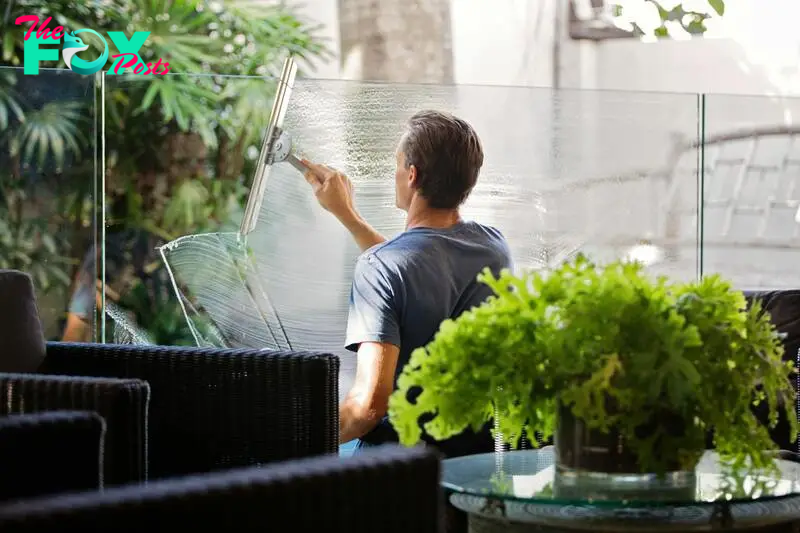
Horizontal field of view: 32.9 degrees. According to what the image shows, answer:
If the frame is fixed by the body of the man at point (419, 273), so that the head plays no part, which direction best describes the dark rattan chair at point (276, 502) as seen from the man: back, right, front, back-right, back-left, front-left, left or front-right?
back-left

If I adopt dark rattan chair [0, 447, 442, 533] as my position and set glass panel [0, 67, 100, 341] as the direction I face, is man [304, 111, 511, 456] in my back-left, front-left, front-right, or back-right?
front-right

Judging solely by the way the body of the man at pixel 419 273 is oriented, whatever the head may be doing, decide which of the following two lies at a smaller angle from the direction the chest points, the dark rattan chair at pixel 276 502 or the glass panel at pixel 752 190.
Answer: the glass panel

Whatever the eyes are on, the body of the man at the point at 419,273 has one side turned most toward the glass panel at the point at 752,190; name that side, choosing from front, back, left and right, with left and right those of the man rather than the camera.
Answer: right

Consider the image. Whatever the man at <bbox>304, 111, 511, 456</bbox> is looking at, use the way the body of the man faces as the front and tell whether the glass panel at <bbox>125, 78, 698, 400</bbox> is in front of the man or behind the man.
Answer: in front

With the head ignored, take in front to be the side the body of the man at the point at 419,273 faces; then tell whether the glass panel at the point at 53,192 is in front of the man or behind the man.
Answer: in front

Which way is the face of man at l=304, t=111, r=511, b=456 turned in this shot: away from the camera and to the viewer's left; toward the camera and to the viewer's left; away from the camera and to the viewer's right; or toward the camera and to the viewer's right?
away from the camera and to the viewer's left

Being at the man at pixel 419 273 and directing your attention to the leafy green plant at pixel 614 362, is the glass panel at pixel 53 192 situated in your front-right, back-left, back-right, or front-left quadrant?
back-right

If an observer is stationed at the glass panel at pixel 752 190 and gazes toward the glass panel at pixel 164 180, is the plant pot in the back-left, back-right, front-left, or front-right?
front-left

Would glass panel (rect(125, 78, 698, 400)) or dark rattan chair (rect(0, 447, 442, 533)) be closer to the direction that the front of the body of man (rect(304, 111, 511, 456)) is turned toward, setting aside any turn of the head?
the glass panel

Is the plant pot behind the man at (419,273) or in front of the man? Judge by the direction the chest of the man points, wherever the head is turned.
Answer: behind

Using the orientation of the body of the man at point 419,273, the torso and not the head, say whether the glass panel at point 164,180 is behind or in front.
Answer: in front

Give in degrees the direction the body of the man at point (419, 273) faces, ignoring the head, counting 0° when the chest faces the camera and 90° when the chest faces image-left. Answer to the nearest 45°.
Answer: approximately 135°

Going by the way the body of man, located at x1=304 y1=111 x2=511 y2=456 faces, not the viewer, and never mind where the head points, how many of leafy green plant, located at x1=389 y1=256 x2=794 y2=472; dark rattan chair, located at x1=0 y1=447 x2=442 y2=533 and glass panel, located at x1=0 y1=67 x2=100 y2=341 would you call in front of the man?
1

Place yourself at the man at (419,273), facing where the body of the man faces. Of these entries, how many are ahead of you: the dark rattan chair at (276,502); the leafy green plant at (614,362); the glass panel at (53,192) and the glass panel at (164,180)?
2

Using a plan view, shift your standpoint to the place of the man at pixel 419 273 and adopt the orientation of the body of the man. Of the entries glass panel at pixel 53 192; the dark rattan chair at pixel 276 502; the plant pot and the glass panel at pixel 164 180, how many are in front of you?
2
